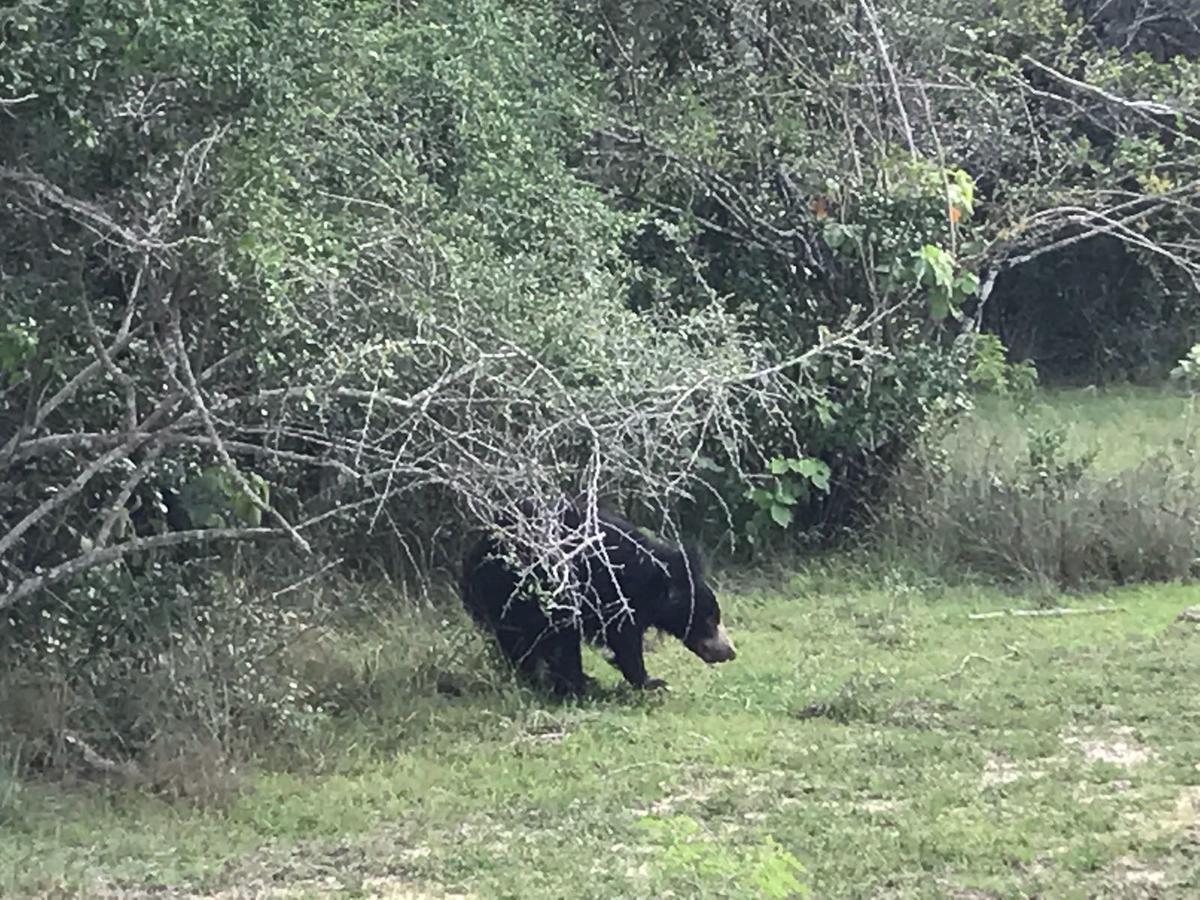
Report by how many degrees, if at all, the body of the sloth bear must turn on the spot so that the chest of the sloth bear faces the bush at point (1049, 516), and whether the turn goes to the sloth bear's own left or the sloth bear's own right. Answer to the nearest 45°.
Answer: approximately 45° to the sloth bear's own left

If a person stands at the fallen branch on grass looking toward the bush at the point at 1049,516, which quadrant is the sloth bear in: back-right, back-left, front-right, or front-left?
back-left

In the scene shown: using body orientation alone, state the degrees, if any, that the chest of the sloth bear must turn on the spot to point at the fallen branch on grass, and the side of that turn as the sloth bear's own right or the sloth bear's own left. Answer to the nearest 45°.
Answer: approximately 45° to the sloth bear's own left

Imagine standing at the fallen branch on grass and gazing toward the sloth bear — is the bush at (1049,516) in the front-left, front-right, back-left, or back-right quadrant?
back-right

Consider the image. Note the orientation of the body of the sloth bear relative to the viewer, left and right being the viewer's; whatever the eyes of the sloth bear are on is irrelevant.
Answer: facing to the right of the viewer
